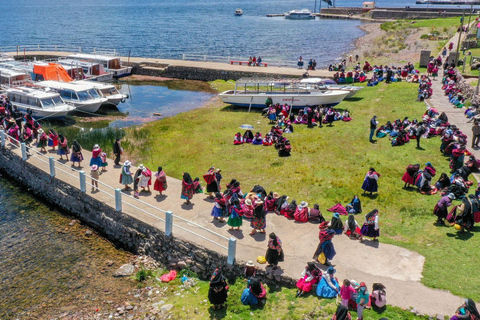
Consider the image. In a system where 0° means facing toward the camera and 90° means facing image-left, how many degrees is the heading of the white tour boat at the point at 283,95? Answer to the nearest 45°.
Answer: approximately 270°

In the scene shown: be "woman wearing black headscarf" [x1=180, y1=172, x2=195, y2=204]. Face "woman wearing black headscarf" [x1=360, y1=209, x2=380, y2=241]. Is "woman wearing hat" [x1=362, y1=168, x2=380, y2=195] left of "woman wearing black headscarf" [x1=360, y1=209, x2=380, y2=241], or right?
left

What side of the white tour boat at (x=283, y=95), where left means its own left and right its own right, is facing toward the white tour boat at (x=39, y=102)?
back

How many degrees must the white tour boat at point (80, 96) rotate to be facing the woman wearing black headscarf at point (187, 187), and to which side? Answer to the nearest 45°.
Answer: approximately 45° to its right

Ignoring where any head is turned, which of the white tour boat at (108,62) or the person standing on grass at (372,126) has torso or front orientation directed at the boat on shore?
the white tour boat

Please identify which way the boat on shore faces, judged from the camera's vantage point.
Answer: facing to the right of the viewer

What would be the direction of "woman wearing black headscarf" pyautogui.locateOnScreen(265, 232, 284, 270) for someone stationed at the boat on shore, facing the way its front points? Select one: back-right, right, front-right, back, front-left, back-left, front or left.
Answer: right

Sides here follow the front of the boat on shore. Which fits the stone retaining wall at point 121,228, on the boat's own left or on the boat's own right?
on the boat's own right

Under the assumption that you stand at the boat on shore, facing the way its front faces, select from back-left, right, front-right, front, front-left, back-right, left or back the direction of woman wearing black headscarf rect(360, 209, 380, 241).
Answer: right

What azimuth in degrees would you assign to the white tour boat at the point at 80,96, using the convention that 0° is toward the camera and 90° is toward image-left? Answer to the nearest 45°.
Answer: approximately 315°

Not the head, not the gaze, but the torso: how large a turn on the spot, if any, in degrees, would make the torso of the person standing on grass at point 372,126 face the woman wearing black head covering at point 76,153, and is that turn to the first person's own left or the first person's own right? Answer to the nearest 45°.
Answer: approximately 135° to the first person's own right

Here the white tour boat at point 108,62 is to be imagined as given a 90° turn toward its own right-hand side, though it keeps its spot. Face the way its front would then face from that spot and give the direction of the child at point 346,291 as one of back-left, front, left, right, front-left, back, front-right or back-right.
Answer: front-left
